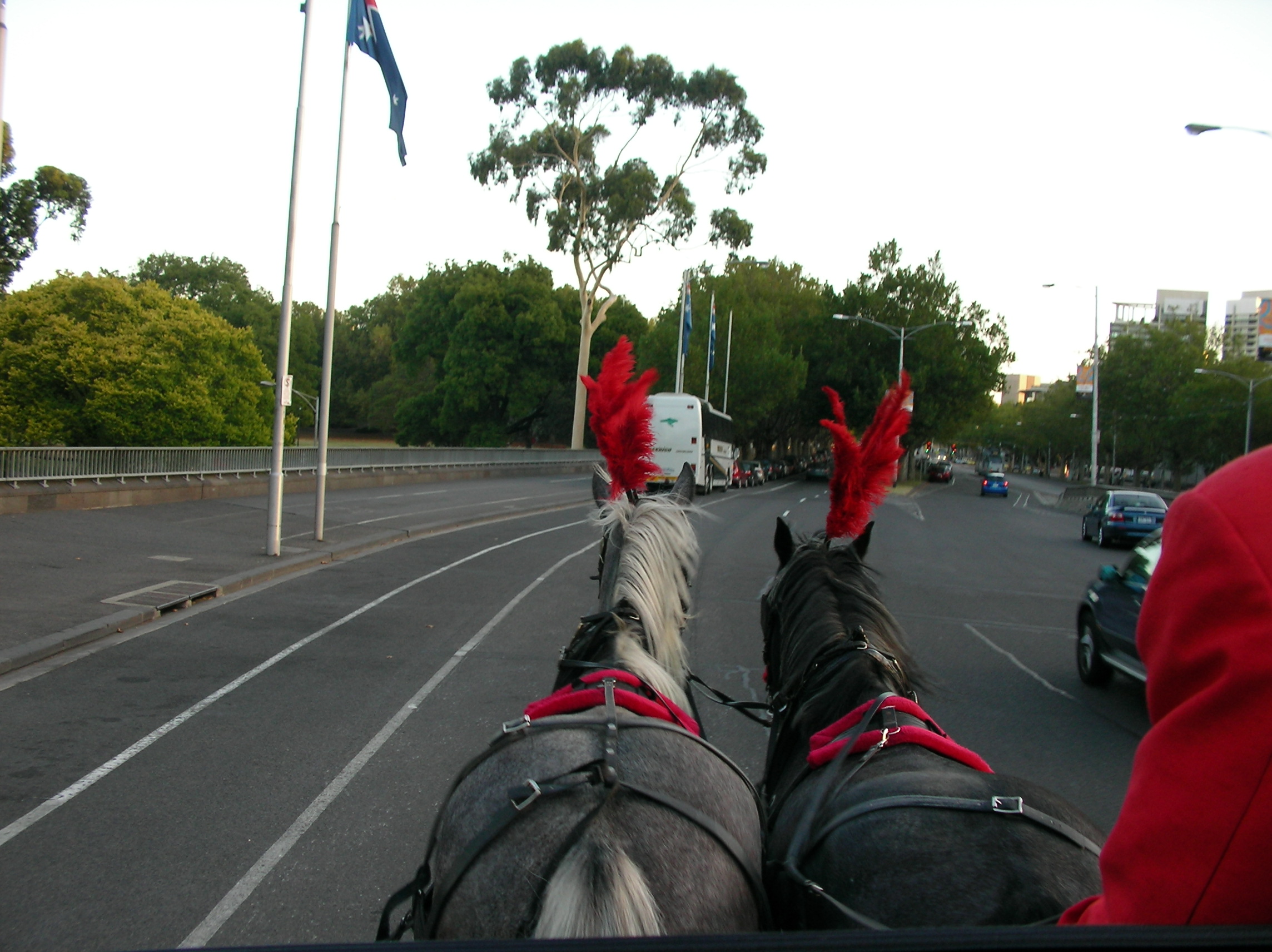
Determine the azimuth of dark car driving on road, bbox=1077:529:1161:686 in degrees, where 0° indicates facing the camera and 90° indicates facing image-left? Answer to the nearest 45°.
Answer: approximately 135°

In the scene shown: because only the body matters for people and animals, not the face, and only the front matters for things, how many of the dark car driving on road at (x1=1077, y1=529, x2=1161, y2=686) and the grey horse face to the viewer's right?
0

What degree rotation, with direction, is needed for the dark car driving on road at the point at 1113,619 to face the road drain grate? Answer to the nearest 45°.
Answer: approximately 45° to its left

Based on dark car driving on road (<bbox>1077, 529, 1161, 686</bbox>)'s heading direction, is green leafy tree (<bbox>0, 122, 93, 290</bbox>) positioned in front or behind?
in front

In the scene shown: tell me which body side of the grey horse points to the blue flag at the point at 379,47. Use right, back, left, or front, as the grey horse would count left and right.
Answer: front

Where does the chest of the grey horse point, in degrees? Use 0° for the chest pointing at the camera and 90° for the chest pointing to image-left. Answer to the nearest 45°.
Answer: approximately 180°

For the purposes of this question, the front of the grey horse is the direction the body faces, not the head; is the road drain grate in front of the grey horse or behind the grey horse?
in front

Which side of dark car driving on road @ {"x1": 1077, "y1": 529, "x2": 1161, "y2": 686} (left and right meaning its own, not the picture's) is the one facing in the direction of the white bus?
front

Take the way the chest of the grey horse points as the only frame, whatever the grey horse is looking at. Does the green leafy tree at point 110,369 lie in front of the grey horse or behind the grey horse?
in front
